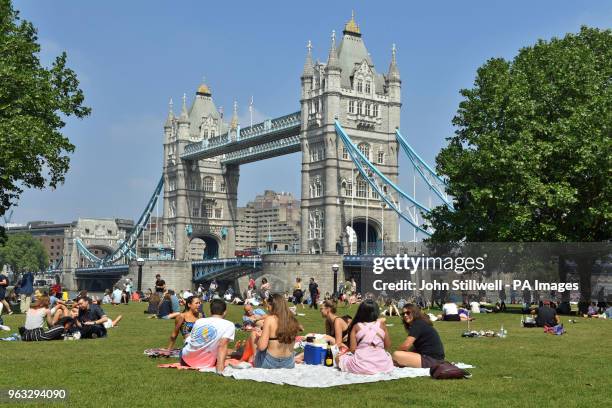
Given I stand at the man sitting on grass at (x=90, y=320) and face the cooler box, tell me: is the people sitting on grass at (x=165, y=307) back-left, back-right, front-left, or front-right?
back-left

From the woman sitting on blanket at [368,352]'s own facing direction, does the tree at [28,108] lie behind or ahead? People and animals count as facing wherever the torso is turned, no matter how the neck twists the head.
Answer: ahead

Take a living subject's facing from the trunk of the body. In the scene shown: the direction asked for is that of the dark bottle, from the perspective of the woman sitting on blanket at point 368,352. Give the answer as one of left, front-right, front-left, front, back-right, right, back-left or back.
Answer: front-left

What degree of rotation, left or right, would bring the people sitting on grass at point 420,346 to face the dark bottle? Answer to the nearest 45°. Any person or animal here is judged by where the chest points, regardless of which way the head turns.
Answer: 0° — they already face it

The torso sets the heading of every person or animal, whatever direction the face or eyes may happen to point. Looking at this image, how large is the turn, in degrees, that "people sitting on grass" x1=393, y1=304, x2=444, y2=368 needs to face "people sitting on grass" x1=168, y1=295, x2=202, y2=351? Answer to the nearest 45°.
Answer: approximately 45° to their right

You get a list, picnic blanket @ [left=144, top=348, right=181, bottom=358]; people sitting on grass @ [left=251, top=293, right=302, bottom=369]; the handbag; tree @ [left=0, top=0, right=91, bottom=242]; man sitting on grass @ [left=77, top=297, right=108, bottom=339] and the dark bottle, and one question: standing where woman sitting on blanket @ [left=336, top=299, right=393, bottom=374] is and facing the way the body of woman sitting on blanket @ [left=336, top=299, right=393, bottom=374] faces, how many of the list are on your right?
1

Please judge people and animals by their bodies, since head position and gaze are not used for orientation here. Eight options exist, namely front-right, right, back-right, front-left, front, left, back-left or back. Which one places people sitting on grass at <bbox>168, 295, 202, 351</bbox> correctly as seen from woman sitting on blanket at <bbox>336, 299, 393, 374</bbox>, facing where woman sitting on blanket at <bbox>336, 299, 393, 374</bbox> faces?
front-left

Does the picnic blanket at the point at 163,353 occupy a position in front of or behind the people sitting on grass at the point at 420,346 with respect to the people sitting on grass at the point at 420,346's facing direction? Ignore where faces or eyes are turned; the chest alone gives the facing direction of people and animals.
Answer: in front

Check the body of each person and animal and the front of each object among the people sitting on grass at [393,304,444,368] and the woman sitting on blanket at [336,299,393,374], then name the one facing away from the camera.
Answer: the woman sitting on blanket at [336,299,393,374]

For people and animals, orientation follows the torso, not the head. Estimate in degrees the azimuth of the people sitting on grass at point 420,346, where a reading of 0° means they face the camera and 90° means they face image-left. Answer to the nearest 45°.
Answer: approximately 90°

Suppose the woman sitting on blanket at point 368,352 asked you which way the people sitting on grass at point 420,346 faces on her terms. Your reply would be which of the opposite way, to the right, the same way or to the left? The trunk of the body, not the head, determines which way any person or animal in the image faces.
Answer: to the left

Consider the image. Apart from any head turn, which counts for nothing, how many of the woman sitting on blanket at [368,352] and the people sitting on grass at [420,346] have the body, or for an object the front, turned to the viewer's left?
1

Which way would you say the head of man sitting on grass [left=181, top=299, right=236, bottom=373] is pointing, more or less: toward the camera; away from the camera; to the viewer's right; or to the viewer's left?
away from the camera

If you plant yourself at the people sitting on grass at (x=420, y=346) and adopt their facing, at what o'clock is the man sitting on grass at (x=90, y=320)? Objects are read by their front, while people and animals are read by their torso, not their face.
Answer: The man sitting on grass is roughly at 1 o'clock from the people sitting on grass.

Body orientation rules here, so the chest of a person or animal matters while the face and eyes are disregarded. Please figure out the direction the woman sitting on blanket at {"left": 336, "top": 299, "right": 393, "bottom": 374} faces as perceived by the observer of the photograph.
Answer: facing away from the viewer

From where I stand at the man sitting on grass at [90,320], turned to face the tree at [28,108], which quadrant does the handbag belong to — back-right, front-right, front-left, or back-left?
back-right
